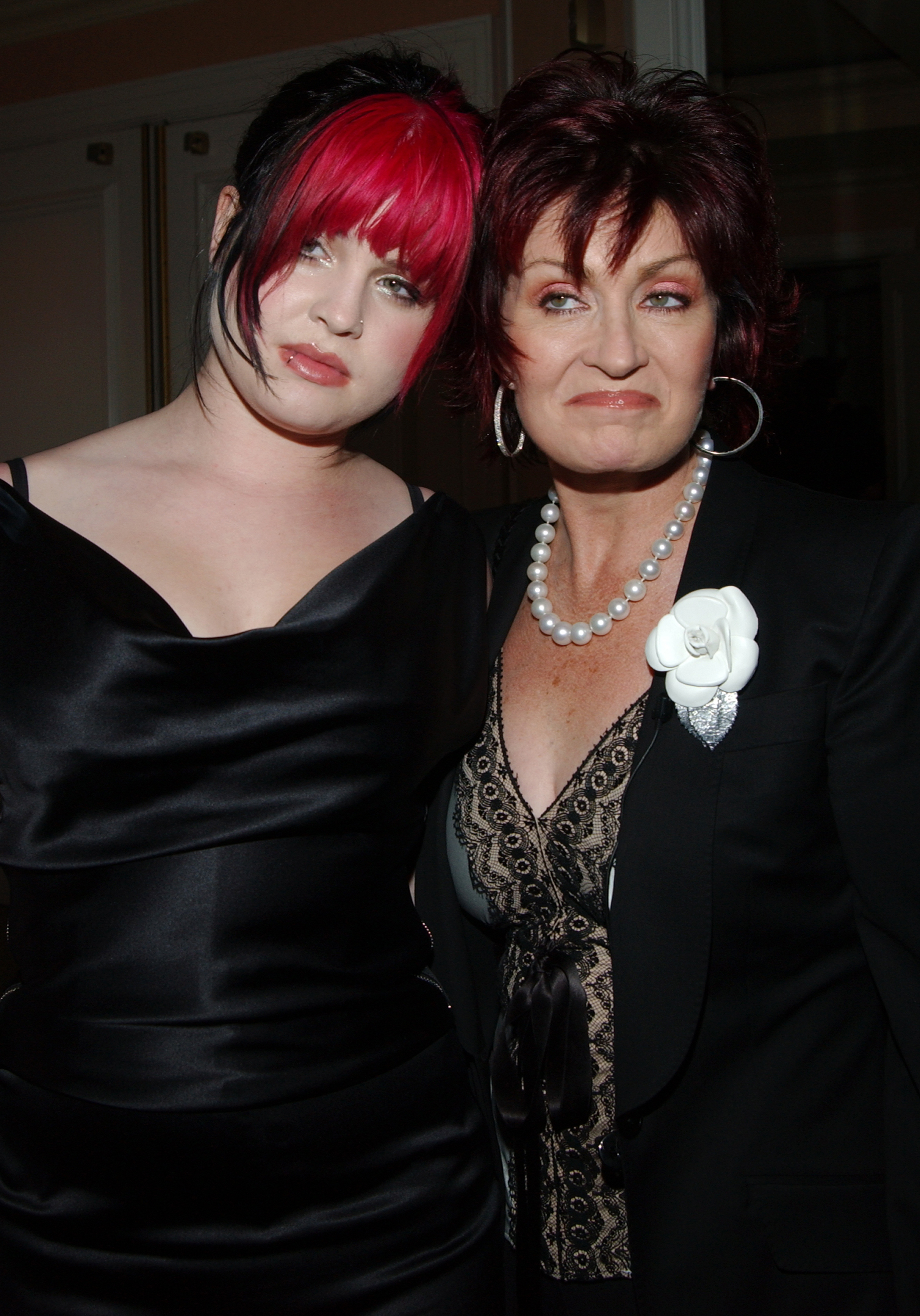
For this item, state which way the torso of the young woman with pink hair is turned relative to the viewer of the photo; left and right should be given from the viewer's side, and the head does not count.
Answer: facing the viewer

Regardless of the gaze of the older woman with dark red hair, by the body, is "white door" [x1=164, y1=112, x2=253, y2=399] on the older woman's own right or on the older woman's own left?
on the older woman's own right

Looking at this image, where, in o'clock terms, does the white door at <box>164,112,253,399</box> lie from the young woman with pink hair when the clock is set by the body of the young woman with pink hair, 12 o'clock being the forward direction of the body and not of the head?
The white door is roughly at 6 o'clock from the young woman with pink hair.

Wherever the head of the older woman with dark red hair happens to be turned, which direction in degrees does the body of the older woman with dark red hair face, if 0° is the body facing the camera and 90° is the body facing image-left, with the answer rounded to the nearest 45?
approximately 45°

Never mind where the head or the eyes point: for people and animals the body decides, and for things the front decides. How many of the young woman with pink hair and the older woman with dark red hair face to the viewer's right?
0

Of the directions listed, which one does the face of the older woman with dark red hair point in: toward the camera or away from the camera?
toward the camera
